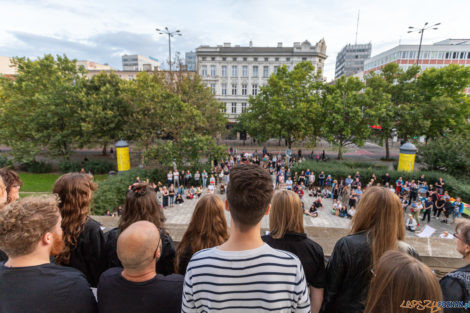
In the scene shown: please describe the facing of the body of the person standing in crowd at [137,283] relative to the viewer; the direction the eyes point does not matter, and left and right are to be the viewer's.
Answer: facing away from the viewer

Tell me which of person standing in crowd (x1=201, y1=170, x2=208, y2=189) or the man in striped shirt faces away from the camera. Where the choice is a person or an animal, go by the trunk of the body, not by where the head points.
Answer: the man in striped shirt

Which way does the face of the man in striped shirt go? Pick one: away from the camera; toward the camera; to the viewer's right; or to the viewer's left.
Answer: away from the camera

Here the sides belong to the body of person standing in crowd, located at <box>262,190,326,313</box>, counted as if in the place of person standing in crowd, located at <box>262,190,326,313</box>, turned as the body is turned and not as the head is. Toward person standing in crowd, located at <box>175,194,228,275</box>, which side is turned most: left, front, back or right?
left

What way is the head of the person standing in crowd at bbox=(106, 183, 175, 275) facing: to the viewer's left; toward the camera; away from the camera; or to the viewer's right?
away from the camera

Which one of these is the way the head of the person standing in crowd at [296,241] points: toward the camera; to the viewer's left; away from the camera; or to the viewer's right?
away from the camera

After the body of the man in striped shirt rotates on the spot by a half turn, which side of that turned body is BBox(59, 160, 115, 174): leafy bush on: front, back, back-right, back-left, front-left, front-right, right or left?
back-right

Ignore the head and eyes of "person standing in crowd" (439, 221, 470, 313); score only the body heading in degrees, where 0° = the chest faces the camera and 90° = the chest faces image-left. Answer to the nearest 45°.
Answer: approximately 135°

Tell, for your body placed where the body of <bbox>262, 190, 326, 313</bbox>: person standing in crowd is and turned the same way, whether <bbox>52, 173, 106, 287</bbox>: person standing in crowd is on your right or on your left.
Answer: on your left

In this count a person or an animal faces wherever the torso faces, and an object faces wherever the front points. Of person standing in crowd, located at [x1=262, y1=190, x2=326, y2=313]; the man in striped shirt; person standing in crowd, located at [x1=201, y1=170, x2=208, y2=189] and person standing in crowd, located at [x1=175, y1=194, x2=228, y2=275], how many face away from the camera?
3

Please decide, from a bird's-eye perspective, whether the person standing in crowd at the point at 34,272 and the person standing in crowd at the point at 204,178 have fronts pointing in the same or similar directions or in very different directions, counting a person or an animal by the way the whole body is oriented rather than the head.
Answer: very different directions

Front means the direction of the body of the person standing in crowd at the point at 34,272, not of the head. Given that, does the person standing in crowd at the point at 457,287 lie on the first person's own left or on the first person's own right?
on the first person's own right

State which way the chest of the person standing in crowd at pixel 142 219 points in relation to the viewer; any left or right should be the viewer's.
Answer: facing away from the viewer

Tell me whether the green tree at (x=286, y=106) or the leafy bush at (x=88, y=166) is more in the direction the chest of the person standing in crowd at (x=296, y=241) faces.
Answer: the green tree

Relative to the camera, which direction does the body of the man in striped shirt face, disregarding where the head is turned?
away from the camera
